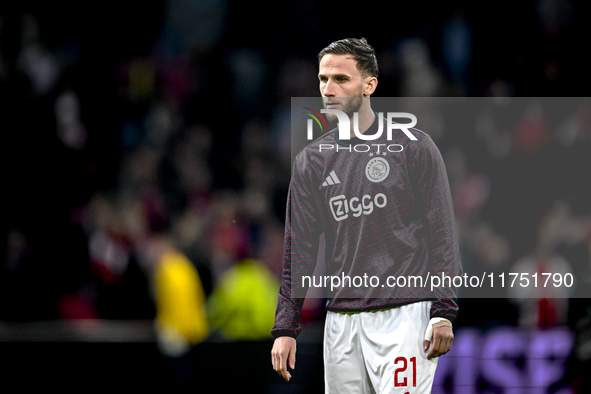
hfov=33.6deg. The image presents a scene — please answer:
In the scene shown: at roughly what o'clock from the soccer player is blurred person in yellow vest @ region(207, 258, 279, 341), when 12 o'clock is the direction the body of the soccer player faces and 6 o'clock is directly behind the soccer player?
The blurred person in yellow vest is roughly at 4 o'clock from the soccer player.
